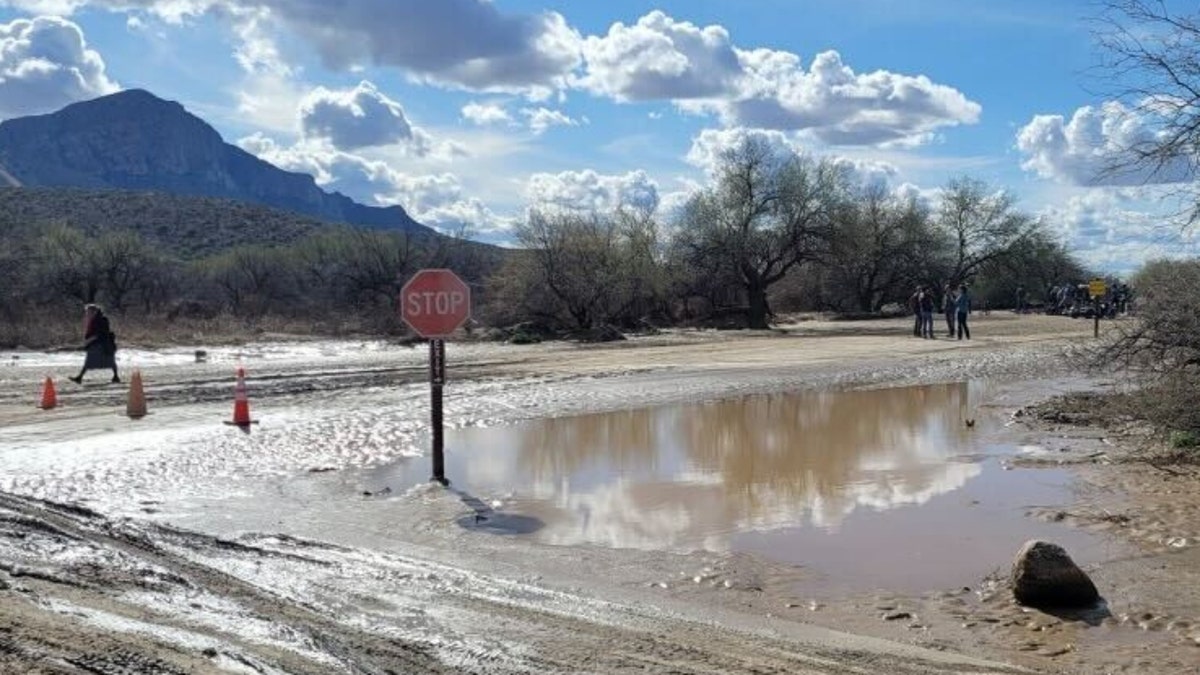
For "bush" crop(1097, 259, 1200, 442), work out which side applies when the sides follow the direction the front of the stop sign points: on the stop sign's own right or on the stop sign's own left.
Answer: on the stop sign's own left

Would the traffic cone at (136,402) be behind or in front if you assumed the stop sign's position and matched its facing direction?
behind

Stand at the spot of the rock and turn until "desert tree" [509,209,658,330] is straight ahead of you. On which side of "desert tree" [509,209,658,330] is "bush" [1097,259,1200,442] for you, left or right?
right

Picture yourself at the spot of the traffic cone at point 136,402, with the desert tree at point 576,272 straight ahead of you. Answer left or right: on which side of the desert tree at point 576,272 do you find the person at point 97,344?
left

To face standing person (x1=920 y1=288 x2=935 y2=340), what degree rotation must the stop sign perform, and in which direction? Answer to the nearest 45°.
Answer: approximately 135° to its left

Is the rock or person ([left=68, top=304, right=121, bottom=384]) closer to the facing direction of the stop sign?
the rock

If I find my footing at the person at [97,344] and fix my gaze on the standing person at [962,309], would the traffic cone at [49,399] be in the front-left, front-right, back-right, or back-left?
back-right

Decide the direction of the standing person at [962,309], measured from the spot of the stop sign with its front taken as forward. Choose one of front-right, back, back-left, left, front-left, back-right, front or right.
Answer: back-left

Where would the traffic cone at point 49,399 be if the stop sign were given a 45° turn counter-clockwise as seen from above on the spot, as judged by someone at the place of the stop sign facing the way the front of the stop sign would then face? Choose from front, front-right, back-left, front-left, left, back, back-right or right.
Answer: back

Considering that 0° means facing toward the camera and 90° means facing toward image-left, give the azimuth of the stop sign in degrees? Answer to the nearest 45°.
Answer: approximately 0°

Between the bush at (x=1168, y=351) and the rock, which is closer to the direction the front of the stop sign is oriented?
the rock

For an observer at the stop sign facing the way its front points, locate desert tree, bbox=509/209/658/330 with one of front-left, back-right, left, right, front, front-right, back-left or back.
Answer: back
